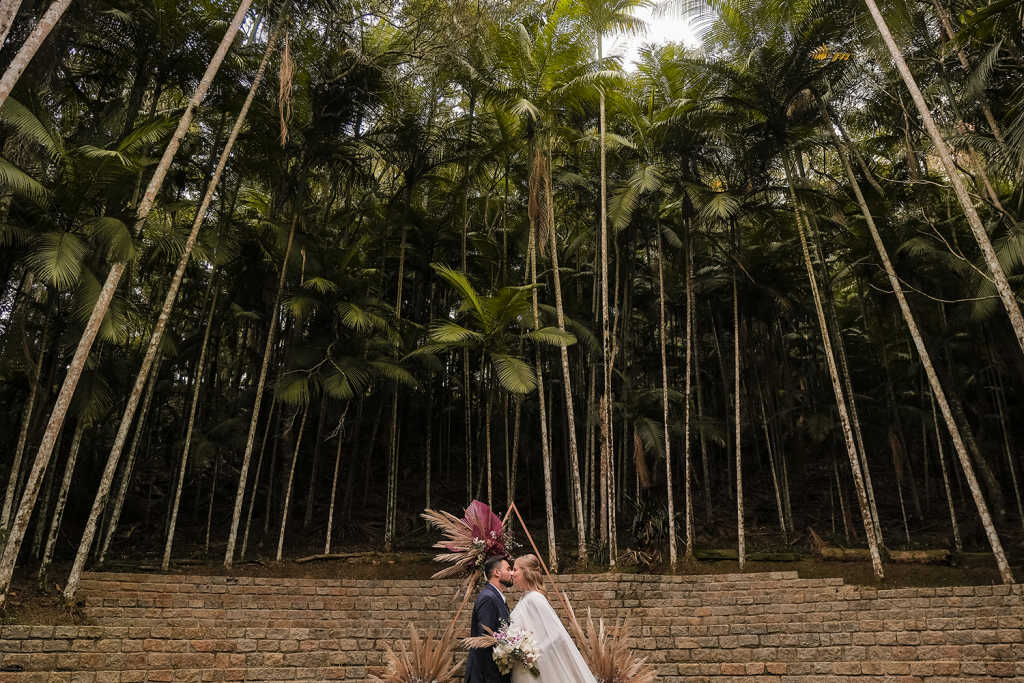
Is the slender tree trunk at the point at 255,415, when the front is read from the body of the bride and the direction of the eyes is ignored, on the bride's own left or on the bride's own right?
on the bride's own right

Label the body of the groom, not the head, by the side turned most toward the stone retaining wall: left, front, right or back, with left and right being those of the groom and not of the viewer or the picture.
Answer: left

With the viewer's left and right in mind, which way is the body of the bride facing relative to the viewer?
facing to the left of the viewer

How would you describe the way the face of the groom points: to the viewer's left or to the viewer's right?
to the viewer's right

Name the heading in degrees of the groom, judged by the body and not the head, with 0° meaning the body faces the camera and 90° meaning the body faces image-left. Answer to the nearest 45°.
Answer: approximately 270°

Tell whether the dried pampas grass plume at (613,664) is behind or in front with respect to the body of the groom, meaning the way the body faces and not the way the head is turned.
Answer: in front

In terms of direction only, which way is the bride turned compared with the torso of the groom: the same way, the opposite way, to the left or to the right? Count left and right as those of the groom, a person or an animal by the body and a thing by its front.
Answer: the opposite way

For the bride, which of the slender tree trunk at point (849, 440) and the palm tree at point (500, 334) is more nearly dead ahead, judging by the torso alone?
the palm tree

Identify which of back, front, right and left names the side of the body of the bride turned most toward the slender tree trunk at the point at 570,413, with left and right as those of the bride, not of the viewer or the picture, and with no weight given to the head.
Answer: right

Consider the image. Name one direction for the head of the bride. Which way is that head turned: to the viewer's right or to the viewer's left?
to the viewer's left
